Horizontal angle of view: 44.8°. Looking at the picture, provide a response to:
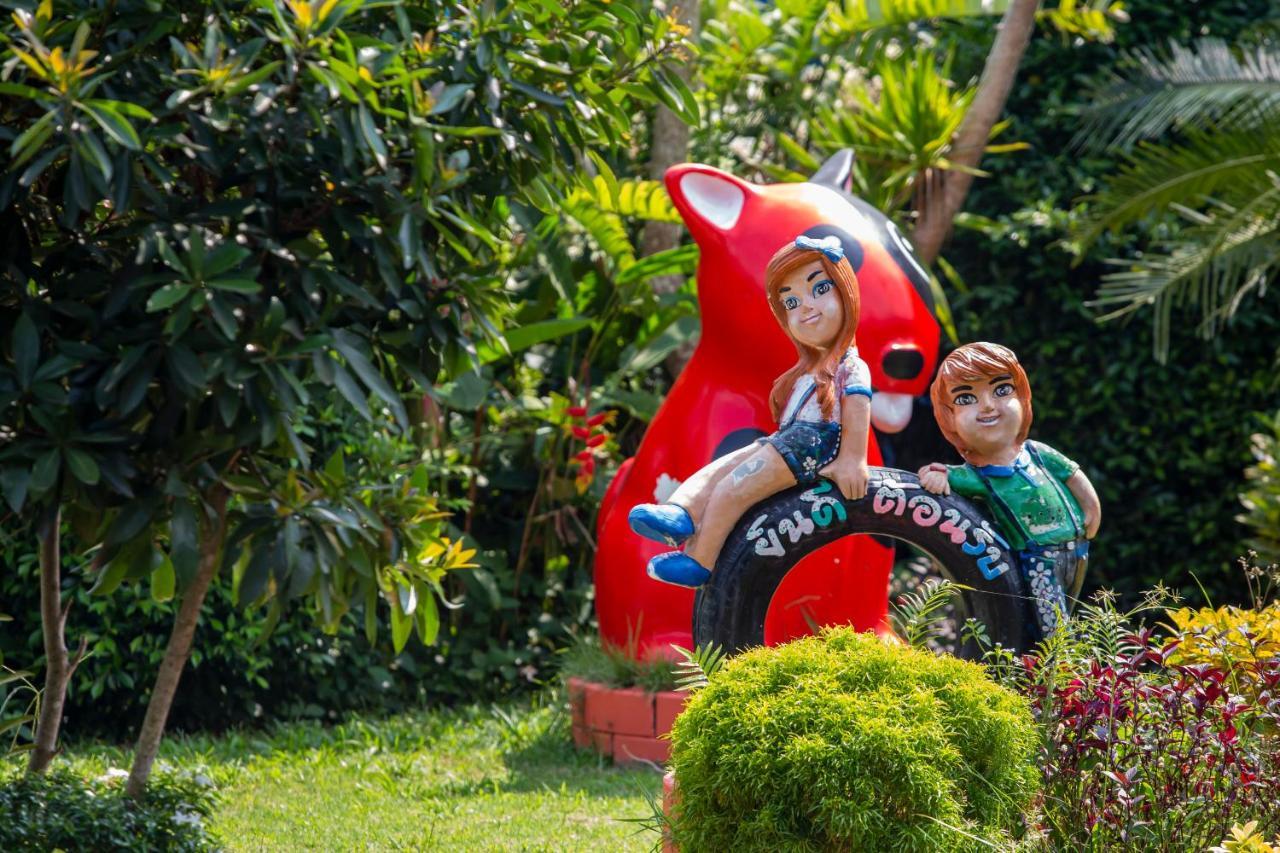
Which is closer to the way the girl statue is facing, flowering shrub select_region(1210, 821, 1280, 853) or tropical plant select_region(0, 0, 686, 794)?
the tropical plant

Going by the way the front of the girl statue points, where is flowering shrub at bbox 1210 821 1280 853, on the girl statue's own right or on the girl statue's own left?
on the girl statue's own left

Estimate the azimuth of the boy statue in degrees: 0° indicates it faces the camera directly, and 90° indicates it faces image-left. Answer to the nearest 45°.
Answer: approximately 0°

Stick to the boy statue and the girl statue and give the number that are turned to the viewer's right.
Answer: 0

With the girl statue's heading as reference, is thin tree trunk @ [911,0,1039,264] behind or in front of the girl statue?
behind

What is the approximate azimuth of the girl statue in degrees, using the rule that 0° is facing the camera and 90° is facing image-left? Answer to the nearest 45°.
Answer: approximately 45°

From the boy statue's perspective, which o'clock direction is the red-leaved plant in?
The red-leaved plant is roughly at 11 o'clock from the boy statue.

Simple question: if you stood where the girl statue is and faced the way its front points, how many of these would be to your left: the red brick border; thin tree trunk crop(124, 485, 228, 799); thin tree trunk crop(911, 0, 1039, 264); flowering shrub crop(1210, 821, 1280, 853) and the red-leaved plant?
2

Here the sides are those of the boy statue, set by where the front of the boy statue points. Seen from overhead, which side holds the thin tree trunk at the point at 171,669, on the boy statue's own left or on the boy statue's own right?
on the boy statue's own right

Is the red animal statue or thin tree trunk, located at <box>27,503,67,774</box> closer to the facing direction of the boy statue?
the thin tree trunk

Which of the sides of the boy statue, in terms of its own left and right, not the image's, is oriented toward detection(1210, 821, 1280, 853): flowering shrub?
front

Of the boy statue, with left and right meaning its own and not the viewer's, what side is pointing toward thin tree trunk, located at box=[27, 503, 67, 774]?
right

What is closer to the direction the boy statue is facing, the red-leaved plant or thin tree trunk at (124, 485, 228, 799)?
the red-leaved plant

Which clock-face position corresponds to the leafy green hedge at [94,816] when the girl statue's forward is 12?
The leafy green hedge is roughly at 1 o'clock from the girl statue.

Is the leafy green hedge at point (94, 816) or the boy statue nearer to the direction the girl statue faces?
the leafy green hedge
